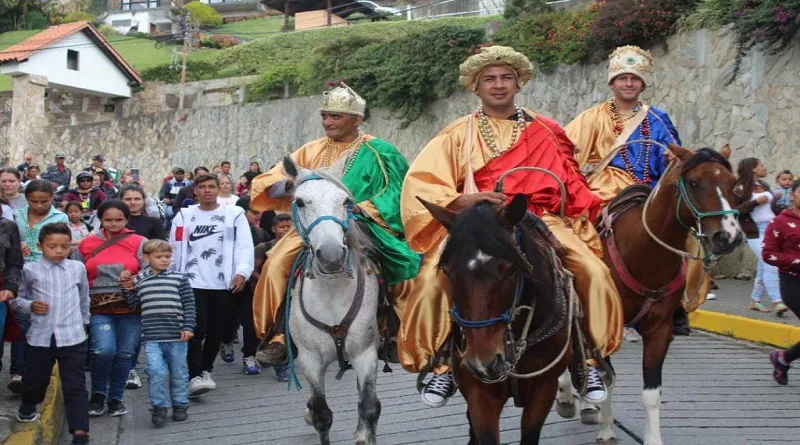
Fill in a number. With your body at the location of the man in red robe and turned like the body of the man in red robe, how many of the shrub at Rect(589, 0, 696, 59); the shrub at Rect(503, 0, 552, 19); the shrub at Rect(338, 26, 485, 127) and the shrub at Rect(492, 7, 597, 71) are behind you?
4

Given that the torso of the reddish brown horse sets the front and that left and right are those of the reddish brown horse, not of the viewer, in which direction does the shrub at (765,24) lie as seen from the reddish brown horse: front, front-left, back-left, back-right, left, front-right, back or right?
back-left

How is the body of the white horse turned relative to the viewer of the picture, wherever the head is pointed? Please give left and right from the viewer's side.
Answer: facing the viewer

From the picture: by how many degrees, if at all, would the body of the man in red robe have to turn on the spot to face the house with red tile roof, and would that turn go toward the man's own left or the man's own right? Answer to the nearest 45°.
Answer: approximately 135° to the man's own right

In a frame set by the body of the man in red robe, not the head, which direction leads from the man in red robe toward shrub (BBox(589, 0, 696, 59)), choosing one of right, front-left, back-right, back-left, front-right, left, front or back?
back

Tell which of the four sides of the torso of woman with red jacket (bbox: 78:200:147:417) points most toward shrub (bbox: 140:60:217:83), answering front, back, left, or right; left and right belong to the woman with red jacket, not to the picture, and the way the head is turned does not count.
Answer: back

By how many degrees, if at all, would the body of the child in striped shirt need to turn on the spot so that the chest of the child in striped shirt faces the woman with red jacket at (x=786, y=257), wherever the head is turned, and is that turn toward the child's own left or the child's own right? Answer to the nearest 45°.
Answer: approximately 90° to the child's own left

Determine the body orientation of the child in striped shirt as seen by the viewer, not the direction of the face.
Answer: toward the camera

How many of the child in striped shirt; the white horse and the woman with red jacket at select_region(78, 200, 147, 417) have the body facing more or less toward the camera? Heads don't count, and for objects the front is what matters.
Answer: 3

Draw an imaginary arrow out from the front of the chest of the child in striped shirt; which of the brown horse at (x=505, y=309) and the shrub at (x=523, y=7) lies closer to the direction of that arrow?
the brown horse

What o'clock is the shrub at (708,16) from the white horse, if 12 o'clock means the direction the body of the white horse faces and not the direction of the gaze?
The shrub is roughly at 7 o'clock from the white horse.

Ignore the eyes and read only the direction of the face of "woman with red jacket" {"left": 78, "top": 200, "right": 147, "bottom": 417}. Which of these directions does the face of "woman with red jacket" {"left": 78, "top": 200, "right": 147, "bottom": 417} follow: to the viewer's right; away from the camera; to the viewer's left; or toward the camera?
toward the camera

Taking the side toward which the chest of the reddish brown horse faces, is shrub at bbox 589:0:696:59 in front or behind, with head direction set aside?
behind

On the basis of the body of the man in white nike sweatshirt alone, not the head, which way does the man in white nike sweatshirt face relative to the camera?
toward the camera

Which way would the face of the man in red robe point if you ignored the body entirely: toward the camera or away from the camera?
toward the camera

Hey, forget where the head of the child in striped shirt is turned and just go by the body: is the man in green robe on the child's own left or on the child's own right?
on the child's own left

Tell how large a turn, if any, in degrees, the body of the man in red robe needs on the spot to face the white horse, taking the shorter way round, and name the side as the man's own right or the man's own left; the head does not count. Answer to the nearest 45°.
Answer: approximately 135° to the man's own right

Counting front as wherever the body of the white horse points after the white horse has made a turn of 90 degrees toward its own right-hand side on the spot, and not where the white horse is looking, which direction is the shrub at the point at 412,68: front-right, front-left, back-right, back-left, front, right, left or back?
right
